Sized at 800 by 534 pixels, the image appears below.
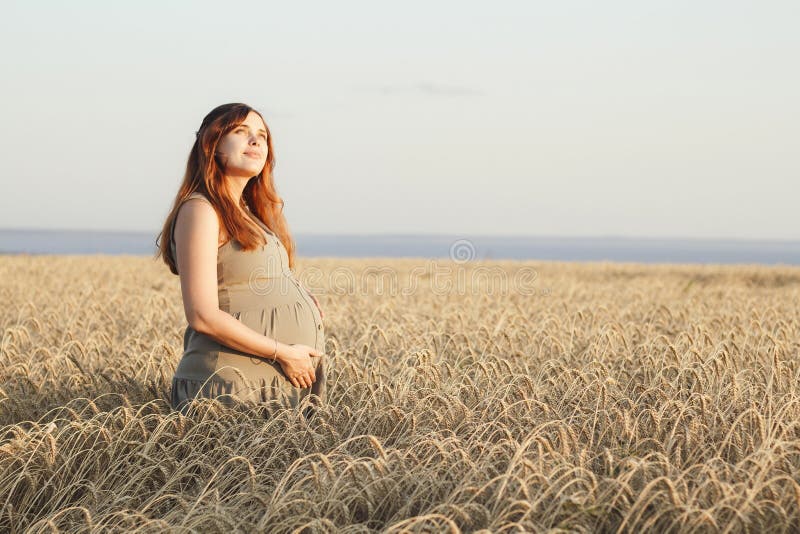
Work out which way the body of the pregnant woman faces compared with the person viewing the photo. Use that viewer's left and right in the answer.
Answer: facing the viewer and to the right of the viewer
